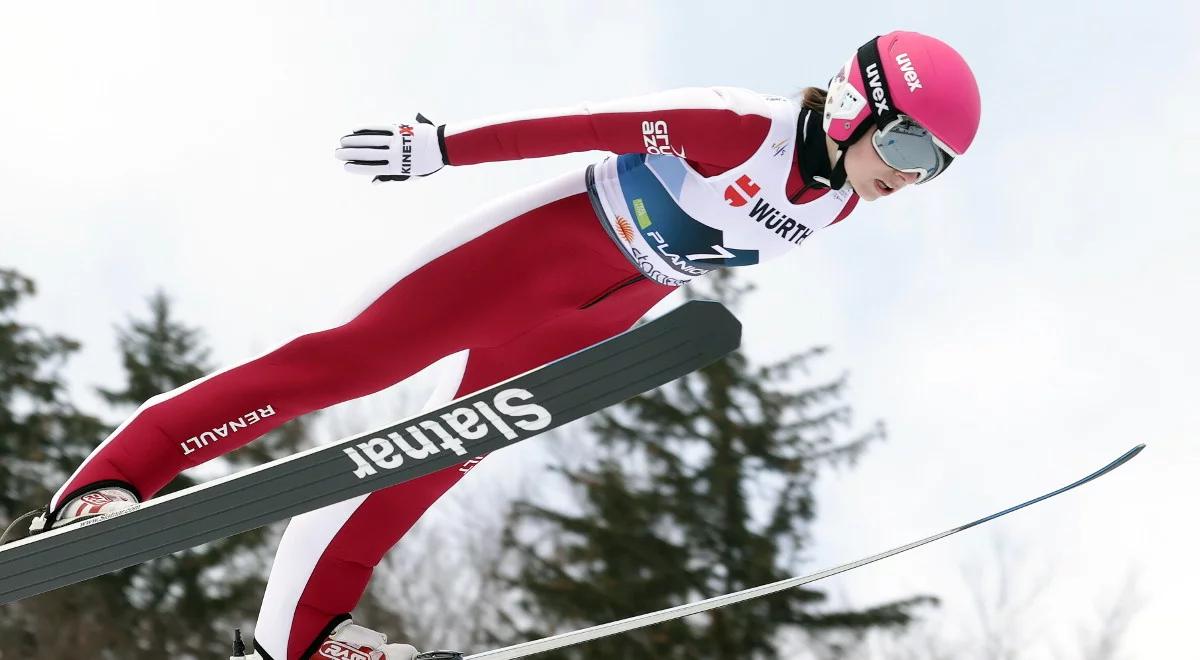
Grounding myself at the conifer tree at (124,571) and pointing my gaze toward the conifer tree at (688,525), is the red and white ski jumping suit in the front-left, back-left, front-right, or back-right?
front-right

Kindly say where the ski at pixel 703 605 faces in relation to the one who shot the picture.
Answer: facing to the right of the viewer

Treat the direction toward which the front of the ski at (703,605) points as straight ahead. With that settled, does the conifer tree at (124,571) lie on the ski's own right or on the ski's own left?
on the ski's own left

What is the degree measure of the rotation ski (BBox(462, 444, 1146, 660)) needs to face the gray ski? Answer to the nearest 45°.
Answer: approximately 135° to its right

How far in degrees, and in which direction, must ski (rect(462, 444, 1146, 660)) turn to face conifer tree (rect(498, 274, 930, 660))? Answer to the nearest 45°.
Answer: approximately 90° to its left
